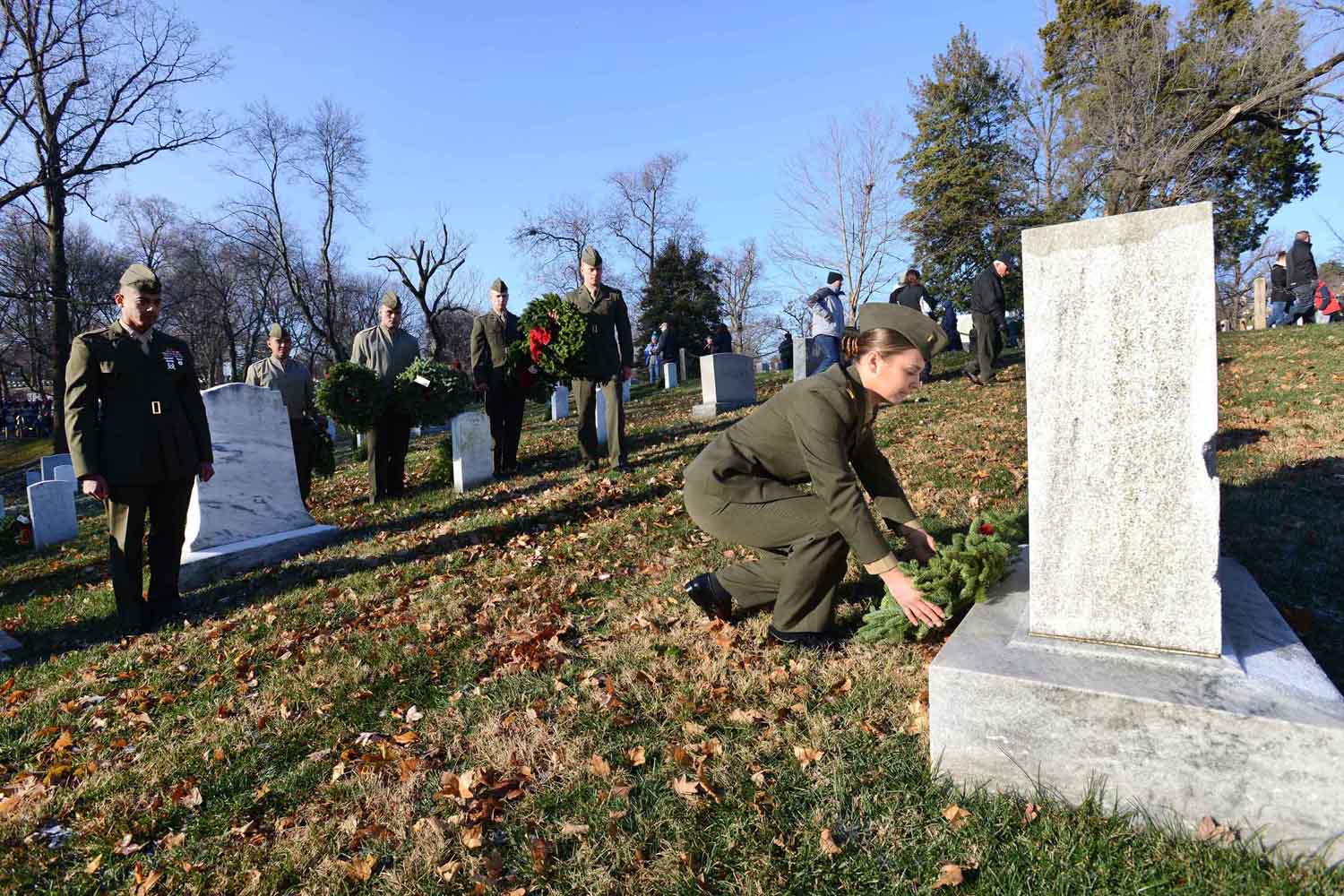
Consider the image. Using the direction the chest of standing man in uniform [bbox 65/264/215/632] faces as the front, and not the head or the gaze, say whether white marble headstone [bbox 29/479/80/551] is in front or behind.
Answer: behind

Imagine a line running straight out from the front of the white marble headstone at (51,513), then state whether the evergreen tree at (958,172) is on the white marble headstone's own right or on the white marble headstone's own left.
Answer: on the white marble headstone's own left

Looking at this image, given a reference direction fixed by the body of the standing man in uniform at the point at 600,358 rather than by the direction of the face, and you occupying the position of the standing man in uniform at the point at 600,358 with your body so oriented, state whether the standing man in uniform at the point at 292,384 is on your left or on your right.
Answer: on your right

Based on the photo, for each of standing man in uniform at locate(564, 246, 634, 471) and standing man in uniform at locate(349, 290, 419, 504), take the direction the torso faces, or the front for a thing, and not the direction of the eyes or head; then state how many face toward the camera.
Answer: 2

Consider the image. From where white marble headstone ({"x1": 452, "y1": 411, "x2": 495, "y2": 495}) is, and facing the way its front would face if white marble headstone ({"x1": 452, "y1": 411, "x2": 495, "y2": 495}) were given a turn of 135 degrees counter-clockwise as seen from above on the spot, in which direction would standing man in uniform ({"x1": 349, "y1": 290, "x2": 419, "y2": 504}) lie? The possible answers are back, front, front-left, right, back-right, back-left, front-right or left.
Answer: left

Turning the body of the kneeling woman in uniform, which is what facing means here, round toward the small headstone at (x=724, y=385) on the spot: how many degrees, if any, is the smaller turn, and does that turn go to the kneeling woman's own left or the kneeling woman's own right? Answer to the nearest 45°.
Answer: approximately 90° to the kneeling woman's own left

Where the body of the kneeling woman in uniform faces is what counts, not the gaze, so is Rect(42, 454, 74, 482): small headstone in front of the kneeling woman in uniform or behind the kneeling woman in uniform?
behind

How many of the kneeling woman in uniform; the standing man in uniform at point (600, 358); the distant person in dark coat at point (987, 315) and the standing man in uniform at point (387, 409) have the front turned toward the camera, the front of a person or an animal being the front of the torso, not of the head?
2
